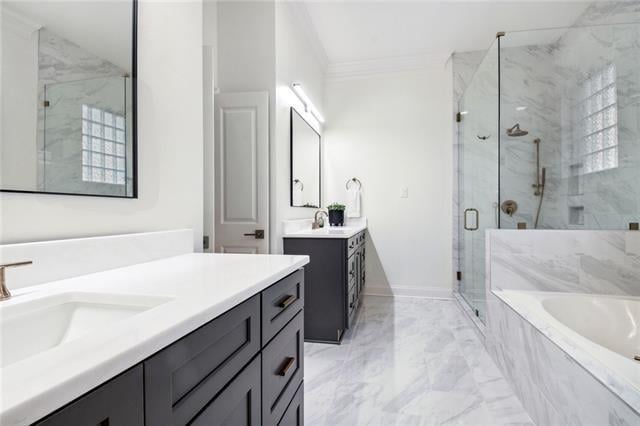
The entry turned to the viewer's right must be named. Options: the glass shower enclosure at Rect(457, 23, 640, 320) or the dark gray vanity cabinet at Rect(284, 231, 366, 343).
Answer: the dark gray vanity cabinet

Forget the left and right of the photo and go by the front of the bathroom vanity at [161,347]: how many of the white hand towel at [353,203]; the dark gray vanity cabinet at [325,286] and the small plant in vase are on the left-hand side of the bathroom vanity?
3

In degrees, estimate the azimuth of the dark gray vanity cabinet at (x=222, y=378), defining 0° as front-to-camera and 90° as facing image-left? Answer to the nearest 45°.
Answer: approximately 315°

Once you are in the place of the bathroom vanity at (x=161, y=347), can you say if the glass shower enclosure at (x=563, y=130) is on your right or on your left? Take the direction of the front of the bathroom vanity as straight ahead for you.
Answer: on your left

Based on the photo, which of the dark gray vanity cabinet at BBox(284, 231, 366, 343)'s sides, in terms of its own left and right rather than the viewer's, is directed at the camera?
right

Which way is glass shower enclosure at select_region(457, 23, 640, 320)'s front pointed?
to the viewer's left

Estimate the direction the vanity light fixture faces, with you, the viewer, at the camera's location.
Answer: facing to the right of the viewer

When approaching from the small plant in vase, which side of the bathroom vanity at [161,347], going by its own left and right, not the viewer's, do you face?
left
